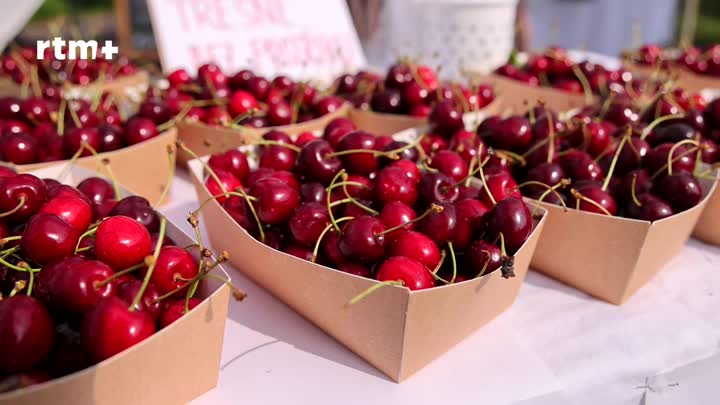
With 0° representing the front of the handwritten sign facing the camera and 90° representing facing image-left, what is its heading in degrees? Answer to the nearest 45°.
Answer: approximately 0°

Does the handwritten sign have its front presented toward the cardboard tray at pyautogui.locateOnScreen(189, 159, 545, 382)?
yes

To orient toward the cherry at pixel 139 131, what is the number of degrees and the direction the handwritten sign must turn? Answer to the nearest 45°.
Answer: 0° — it already faces it
